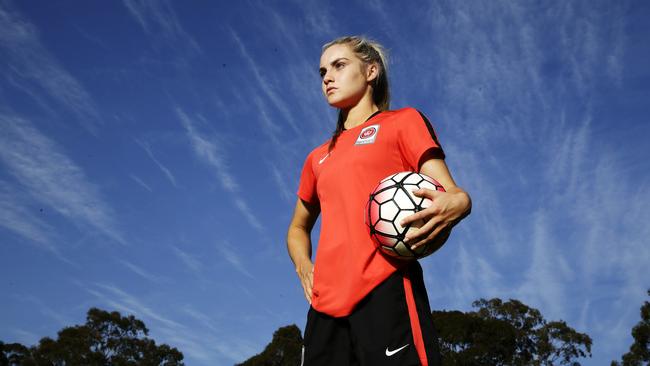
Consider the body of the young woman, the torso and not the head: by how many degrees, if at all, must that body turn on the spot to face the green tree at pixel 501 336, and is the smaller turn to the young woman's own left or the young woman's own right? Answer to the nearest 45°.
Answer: approximately 135° to the young woman's own right

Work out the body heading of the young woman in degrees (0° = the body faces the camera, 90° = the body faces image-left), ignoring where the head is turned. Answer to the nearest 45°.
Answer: approximately 45°

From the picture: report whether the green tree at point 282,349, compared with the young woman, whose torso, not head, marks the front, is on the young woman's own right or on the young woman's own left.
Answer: on the young woman's own right

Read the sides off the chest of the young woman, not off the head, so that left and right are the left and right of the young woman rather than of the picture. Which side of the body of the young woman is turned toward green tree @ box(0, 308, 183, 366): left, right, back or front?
right

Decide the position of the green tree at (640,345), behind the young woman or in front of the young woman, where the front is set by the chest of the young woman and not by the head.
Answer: behind
